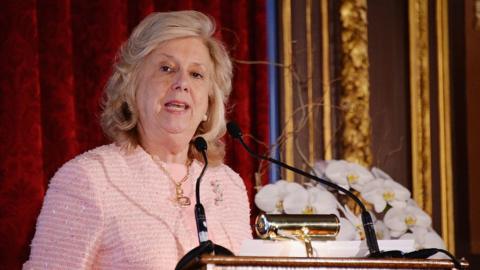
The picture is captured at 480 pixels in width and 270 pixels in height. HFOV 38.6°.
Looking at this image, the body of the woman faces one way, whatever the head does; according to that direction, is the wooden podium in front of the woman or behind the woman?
in front

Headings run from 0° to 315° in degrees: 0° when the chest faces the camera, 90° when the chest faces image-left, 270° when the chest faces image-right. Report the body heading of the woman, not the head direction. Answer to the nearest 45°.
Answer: approximately 315°

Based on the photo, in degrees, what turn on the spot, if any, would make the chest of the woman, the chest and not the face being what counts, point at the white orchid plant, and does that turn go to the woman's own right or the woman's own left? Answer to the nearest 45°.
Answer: approximately 90° to the woman's own left

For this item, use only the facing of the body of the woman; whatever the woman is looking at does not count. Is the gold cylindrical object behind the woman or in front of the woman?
in front
